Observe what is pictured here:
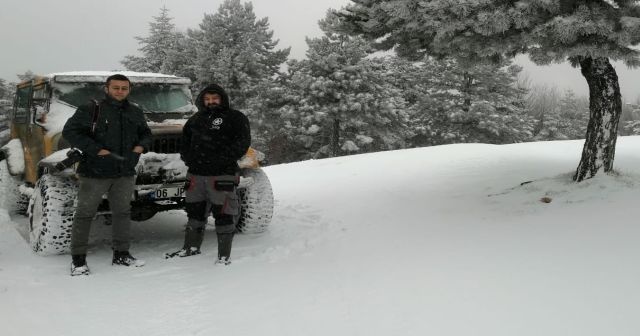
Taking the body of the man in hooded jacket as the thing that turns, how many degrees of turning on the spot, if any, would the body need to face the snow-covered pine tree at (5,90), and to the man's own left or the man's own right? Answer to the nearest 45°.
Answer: approximately 180°

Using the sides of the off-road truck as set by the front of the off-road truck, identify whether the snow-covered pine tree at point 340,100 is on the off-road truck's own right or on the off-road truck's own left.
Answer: on the off-road truck's own left

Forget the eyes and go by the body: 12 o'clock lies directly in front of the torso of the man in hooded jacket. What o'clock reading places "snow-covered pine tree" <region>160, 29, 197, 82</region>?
The snow-covered pine tree is roughly at 6 o'clock from the man in hooded jacket.

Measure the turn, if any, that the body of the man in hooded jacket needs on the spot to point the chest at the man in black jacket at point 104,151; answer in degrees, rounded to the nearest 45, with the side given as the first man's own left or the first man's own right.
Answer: approximately 90° to the first man's own right

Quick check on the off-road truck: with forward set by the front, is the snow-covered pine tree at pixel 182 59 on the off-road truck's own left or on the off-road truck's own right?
on the off-road truck's own left

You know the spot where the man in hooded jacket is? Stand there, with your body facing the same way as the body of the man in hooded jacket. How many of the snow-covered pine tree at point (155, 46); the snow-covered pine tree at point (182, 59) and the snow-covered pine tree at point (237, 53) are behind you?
3

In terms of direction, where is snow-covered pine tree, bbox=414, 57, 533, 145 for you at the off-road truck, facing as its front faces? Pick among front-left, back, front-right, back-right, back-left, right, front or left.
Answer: left

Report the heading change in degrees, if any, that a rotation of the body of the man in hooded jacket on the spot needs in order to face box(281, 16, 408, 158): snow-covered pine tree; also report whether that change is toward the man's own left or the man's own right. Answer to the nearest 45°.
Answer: approximately 180°

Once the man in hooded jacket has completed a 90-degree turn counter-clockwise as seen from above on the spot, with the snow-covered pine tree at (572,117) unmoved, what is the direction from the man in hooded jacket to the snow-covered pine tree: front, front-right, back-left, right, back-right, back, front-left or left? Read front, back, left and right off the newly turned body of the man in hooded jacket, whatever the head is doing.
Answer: front-left

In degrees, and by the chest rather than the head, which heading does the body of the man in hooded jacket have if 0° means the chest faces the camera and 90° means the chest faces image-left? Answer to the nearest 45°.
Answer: approximately 0°

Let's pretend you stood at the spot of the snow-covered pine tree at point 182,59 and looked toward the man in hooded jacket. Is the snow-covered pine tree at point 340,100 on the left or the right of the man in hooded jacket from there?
left

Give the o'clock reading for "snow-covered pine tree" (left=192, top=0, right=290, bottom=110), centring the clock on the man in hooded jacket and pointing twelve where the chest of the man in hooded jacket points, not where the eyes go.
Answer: The snow-covered pine tree is roughly at 6 o'clock from the man in hooded jacket.

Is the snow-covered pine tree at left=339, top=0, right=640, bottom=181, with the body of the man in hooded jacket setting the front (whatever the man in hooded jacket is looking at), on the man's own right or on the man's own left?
on the man's own left

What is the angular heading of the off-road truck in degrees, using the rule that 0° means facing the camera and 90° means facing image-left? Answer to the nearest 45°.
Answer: approximately 315°
